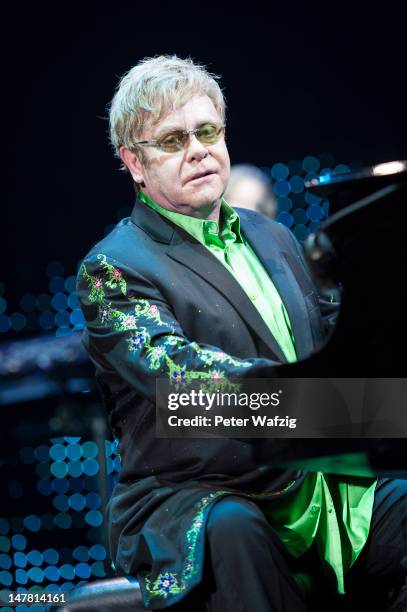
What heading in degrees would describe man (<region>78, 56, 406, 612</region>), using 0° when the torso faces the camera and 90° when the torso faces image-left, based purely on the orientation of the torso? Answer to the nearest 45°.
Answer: approximately 315°
